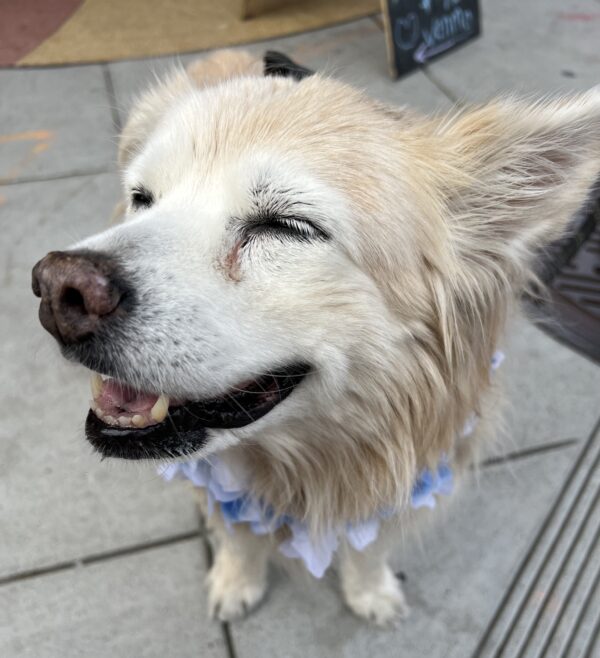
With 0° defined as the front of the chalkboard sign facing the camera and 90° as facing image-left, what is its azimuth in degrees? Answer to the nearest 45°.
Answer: approximately 315°

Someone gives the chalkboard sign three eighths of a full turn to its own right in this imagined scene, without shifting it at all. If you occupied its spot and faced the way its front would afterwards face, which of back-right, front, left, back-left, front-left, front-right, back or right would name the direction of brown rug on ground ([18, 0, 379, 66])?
front

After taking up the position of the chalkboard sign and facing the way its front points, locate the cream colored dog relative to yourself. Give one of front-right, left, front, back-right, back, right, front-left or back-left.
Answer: front-right
